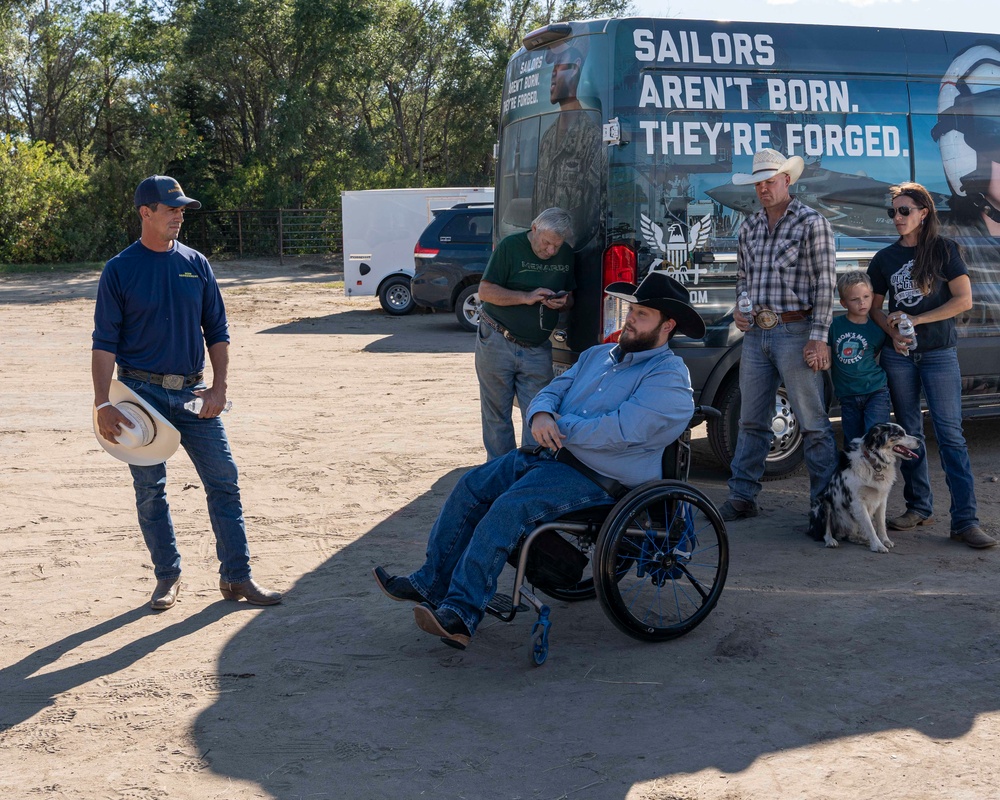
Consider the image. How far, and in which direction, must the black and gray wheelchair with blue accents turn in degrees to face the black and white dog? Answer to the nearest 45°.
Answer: approximately 180°

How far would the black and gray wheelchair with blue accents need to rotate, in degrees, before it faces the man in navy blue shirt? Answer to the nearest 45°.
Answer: approximately 45° to its right

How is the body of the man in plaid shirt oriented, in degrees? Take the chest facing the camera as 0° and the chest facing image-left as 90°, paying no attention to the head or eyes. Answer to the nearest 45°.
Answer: approximately 45°

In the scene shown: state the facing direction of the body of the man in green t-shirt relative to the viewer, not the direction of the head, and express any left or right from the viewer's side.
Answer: facing the viewer and to the right of the viewer

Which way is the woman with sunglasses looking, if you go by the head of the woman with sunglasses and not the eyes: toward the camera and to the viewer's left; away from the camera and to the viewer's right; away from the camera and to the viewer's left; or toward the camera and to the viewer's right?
toward the camera and to the viewer's left

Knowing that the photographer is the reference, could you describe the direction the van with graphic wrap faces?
facing away from the viewer and to the right of the viewer

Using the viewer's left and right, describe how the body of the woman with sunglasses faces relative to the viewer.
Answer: facing the viewer and to the left of the viewer

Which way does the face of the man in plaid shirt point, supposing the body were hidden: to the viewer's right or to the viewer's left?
to the viewer's left

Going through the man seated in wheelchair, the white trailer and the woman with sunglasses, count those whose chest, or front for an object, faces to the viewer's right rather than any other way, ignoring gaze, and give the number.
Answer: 1

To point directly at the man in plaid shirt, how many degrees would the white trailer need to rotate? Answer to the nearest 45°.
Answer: approximately 90° to its right

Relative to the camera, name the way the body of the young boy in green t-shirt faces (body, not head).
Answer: toward the camera

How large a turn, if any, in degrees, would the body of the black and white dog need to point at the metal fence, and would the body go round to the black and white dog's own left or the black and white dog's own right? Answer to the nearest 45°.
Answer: approximately 180°

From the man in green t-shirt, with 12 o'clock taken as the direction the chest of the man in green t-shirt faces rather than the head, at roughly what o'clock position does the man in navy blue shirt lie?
The man in navy blue shirt is roughly at 3 o'clock from the man in green t-shirt.
